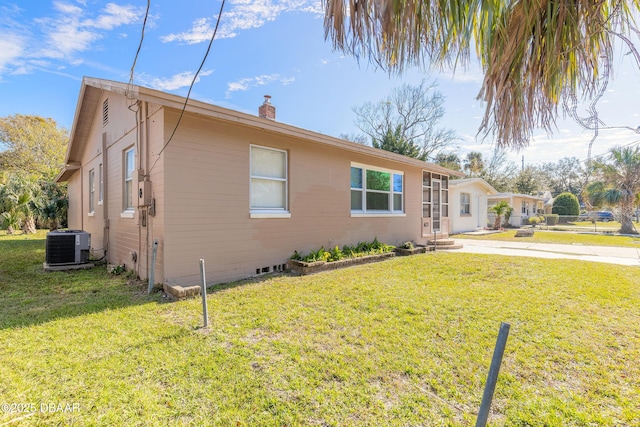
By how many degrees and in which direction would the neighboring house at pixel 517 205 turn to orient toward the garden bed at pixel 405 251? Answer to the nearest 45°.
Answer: approximately 45° to its right

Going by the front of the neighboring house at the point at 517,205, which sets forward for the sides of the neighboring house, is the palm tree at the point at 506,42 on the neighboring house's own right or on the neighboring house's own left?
on the neighboring house's own right

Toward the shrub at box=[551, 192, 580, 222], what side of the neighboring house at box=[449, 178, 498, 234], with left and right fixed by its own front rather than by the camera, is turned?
left

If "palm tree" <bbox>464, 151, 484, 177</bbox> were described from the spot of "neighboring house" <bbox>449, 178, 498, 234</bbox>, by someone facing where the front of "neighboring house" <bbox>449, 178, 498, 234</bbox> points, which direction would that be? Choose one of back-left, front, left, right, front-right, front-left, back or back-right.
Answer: back-left

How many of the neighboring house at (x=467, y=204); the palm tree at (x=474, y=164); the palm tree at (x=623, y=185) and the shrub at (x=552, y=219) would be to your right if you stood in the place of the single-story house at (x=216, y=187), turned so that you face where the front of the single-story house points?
0

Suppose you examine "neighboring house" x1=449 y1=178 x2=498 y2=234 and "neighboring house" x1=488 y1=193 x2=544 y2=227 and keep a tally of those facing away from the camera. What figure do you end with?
0

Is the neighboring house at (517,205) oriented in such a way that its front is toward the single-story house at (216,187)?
no

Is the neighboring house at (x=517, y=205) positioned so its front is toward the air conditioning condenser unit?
no

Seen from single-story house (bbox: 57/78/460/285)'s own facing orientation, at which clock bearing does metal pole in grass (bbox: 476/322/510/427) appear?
The metal pole in grass is roughly at 1 o'clock from the single-story house.

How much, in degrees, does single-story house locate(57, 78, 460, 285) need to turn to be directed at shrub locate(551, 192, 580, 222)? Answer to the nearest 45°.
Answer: approximately 90° to its left

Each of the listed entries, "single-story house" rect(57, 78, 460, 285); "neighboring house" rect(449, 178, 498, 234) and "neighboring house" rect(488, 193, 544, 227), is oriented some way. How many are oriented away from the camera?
0

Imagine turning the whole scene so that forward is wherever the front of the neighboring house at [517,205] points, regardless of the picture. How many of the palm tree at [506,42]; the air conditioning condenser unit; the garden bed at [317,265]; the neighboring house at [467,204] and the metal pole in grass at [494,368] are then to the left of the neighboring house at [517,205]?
0

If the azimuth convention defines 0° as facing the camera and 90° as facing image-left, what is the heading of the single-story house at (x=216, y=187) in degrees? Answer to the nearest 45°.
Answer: approximately 315°

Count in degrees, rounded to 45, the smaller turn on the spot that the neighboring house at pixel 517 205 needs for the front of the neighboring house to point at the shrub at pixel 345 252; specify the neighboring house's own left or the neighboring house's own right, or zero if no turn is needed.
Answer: approximately 45° to the neighboring house's own right

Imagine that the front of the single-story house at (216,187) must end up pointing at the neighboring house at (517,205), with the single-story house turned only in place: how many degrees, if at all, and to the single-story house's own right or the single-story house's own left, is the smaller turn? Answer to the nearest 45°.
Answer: approximately 90° to the single-story house's own left

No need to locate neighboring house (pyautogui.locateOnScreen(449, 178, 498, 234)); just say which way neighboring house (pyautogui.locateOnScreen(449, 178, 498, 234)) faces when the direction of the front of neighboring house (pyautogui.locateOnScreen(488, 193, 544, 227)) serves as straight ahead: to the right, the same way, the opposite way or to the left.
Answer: the same way

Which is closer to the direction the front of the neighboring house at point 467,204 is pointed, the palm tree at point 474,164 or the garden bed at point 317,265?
the garden bed
